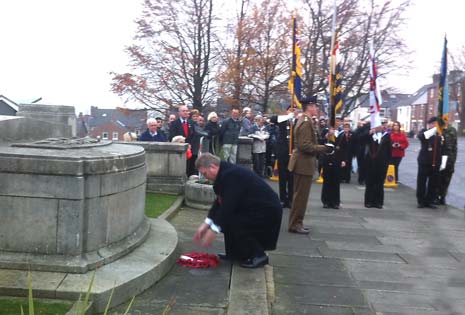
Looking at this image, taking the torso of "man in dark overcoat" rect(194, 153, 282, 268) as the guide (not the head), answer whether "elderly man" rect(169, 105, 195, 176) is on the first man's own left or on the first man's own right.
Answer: on the first man's own right

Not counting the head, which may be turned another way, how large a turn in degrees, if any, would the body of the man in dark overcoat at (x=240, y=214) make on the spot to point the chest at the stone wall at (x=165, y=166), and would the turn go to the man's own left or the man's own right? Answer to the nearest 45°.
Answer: approximately 90° to the man's own right

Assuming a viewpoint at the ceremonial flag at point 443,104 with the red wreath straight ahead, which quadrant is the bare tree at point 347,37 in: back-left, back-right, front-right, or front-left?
back-right

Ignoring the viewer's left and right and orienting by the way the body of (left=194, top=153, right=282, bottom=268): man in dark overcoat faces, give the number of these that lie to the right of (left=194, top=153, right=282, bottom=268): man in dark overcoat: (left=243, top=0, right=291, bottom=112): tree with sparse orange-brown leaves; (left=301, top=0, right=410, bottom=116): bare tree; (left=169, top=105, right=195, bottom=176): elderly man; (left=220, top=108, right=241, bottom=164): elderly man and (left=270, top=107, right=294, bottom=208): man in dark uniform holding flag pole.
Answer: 5

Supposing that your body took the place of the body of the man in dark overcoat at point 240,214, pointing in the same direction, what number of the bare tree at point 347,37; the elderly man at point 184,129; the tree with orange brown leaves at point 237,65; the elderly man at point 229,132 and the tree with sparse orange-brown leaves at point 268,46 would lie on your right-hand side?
5

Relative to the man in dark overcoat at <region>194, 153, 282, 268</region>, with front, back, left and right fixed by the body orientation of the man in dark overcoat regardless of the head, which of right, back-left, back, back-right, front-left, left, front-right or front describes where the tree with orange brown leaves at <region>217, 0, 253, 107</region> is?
right

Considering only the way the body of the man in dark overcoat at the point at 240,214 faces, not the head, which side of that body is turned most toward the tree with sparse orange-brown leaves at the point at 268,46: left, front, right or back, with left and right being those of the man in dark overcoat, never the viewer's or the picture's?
right

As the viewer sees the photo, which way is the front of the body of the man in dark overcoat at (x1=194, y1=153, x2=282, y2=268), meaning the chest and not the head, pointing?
to the viewer's left
